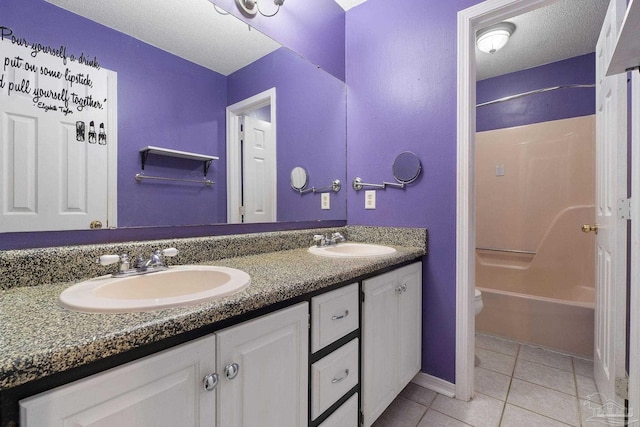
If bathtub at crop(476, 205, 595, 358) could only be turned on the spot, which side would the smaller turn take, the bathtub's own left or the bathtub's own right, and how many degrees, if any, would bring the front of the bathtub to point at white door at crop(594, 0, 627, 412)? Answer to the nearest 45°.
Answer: approximately 45° to the bathtub's own left

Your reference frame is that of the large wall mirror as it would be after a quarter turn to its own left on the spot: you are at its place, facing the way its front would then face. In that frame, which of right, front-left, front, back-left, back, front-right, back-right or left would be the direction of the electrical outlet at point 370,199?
front-right

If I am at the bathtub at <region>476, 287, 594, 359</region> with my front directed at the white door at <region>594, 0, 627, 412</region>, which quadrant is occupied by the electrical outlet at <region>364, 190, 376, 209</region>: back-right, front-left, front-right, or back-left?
front-right

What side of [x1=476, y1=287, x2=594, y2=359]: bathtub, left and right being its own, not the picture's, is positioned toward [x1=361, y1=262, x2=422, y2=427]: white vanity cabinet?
front

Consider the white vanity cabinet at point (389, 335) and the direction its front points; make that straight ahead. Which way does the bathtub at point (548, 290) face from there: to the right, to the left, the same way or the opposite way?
to the right

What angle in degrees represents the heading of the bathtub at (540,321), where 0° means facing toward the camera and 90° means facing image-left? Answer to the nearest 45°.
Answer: approximately 45°

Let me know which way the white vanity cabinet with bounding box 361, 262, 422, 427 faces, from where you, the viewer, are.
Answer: facing the viewer and to the right of the viewer

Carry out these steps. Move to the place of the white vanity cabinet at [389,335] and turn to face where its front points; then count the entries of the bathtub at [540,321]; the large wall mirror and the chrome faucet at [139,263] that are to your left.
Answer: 1

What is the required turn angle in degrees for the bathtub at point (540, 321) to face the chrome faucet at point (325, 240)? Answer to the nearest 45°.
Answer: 0° — it already faces it

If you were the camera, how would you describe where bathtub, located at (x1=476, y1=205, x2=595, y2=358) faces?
facing the viewer and to the left of the viewer

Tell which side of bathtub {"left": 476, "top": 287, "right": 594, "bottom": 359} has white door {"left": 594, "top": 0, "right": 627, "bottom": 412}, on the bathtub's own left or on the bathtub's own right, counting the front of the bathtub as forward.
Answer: on the bathtub's own left
